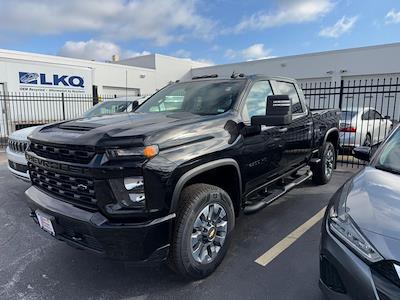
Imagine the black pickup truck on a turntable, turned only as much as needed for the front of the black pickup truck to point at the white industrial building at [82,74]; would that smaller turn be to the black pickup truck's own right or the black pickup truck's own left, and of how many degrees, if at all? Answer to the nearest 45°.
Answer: approximately 135° to the black pickup truck's own right

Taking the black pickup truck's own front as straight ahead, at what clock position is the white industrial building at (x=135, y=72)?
The white industrial building is roughly at 4 o'clock from the black pickup truck.

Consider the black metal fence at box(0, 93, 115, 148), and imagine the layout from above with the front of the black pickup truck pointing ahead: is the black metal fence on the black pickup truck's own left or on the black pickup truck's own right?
on the black pickup truck's own right

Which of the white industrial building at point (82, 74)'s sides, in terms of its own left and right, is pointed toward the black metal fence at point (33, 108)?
front

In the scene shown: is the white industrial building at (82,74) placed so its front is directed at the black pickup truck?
yes

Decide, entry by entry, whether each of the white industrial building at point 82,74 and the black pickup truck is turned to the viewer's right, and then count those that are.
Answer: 0

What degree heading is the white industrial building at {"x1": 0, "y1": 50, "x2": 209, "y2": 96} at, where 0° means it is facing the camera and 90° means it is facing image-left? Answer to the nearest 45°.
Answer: approximately 0°

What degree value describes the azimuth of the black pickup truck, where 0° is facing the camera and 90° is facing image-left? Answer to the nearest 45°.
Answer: approximately 45°
